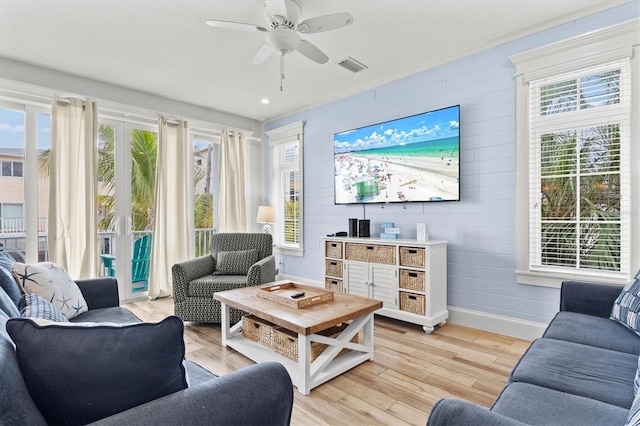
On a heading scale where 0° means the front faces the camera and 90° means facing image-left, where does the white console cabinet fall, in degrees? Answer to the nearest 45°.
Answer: approximately 45°

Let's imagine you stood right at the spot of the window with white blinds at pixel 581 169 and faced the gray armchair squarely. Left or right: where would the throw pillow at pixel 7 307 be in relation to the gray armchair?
left

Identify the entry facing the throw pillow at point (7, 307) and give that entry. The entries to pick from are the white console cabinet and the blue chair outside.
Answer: the white console cabinet

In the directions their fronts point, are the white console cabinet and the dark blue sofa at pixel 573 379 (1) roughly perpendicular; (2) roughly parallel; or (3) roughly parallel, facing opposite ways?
roughly perpendicular

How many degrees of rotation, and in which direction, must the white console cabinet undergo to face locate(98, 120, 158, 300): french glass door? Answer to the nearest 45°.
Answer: approximately 45° to its right

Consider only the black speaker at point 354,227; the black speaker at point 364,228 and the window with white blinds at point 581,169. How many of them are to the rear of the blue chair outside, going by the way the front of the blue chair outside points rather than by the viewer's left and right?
3

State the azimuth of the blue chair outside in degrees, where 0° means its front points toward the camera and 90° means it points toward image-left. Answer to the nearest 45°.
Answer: approximately 135°

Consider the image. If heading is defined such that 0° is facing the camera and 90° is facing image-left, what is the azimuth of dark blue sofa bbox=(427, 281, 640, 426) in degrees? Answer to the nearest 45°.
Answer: approximately 90°

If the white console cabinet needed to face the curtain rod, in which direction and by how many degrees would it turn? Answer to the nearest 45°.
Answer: approximately 45° to its right
